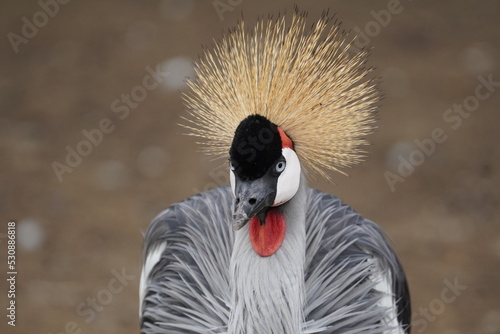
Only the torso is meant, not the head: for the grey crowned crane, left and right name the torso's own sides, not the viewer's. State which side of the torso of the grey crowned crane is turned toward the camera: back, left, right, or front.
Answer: front
